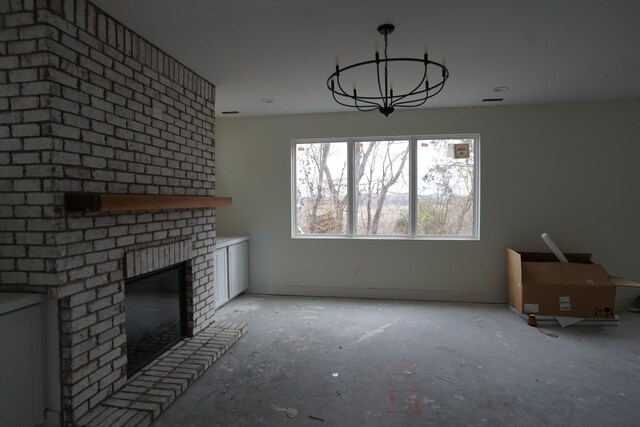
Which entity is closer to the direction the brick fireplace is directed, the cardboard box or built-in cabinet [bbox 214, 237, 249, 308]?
the cardboard box

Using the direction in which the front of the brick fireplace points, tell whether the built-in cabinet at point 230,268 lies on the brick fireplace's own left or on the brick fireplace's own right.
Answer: on the brick fireplace's own left

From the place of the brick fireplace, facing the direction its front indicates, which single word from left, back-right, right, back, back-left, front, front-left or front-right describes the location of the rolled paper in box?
front-left

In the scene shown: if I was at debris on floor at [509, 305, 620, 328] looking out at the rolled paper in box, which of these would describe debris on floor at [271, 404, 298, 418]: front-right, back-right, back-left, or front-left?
back-left

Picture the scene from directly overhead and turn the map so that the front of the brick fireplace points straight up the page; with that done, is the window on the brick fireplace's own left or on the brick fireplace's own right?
on the brick fireplace's own left

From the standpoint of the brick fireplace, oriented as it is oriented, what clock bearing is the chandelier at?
The chandelier is roughly at 11 o'clock from the brick fireplace.

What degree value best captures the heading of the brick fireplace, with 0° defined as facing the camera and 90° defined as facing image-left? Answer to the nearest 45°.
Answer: approximately 315°
